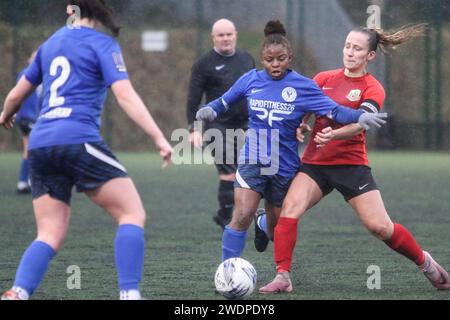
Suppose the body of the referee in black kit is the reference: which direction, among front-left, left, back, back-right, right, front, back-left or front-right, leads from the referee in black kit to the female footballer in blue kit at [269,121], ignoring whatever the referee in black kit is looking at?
front

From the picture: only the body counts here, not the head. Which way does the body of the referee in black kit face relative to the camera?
toward the camera

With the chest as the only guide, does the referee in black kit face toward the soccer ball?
yes

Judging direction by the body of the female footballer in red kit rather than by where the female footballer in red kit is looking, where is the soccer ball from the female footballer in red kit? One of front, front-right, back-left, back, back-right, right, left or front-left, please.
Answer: front

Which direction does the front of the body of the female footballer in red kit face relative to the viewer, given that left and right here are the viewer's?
facing the viewer and to the left of the viewer

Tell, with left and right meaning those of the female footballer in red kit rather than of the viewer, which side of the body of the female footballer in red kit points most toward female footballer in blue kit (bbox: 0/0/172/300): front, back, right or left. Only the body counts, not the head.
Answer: front

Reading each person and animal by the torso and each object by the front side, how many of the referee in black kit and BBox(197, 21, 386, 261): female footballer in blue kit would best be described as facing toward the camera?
2
